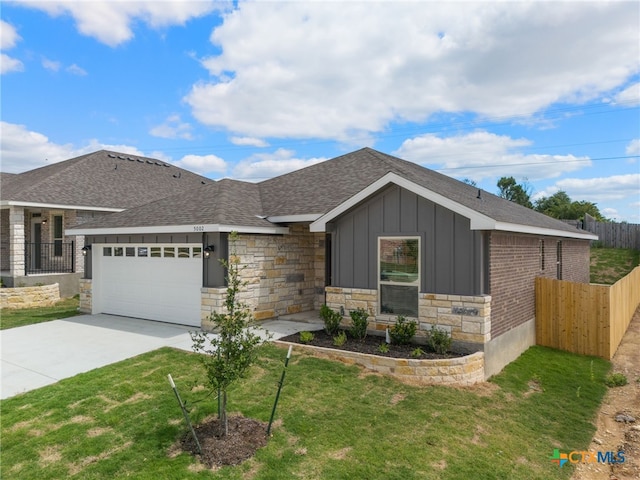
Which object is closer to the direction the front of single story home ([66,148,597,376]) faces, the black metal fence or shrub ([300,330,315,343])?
the shrub

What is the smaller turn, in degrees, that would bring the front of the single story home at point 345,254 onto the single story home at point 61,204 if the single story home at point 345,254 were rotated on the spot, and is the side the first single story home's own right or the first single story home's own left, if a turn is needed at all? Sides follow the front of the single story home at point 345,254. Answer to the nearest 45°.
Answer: approximately 90° to the first single story home's own right

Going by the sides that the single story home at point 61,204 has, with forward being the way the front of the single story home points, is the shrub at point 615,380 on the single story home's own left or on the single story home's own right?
on the single story home's own left

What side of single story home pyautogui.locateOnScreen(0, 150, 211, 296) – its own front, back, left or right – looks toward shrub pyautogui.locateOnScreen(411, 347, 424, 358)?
left

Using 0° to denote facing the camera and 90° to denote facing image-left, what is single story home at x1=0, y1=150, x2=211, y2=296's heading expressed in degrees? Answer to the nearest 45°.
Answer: approximately 45°

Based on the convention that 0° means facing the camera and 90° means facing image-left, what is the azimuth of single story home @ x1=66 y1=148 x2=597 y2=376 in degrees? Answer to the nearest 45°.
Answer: approximately 45°
